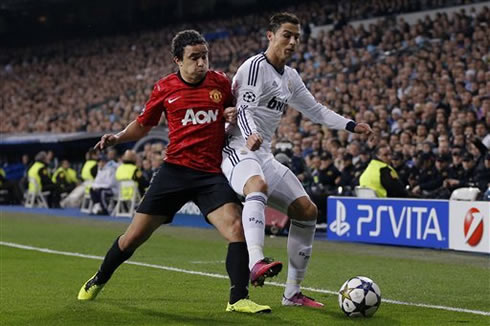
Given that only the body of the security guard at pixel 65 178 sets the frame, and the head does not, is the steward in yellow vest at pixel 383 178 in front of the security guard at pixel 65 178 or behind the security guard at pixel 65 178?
in front

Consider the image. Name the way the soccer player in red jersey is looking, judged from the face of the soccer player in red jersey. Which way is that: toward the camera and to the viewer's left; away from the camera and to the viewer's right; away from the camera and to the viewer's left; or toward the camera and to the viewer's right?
toward the camera and to the viewer's right

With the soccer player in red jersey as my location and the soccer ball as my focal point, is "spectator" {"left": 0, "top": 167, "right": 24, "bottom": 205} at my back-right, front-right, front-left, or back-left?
back-left
